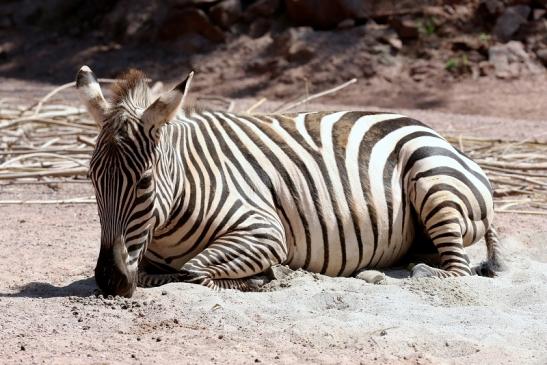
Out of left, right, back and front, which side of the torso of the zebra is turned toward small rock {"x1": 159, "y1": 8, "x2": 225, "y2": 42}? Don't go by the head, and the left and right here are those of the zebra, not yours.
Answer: right

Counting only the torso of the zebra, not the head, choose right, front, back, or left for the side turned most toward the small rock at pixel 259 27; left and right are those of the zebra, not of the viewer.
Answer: right

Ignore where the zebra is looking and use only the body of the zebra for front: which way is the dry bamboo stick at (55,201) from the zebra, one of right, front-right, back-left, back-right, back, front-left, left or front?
front-right

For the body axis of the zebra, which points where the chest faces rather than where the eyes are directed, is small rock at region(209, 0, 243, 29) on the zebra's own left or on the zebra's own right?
on the zebra's own right

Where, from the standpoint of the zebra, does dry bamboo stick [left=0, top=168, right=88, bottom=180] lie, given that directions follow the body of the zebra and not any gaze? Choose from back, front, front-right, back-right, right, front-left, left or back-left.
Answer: front-right

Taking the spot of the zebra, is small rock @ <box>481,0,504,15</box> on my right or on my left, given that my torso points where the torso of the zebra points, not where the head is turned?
on my right

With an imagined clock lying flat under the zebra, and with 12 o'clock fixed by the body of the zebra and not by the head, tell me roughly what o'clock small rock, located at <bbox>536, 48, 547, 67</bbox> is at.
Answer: The small rock is roughly at 4 o'clock from the zebra.

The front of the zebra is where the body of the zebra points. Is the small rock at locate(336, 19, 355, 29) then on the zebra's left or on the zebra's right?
on the zebra's right

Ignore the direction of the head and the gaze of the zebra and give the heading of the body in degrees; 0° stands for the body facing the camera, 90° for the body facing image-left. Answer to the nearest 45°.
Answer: approximately 90°

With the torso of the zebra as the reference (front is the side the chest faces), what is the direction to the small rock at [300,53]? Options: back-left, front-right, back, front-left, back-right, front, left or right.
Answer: right

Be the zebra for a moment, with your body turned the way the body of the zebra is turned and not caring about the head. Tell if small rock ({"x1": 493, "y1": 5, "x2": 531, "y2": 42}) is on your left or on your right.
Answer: on your right

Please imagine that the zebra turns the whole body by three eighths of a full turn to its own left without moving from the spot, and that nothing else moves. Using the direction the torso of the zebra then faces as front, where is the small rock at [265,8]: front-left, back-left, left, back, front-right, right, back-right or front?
back-left

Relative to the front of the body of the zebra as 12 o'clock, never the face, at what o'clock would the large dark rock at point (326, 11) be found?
The large dark rock is roughly at 3 o'clock from the zebra.
